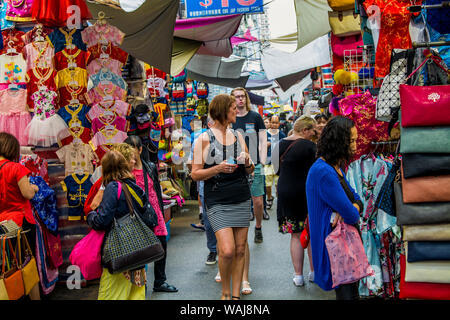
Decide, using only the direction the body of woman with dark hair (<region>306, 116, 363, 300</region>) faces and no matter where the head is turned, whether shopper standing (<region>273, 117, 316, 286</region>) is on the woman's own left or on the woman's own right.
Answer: on the woman's own left

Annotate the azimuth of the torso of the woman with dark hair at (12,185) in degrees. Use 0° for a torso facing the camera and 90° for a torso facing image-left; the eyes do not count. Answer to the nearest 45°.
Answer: approximately 225°

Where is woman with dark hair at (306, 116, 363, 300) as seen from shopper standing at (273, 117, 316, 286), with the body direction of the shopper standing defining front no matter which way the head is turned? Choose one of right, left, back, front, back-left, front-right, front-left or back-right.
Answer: back-right
